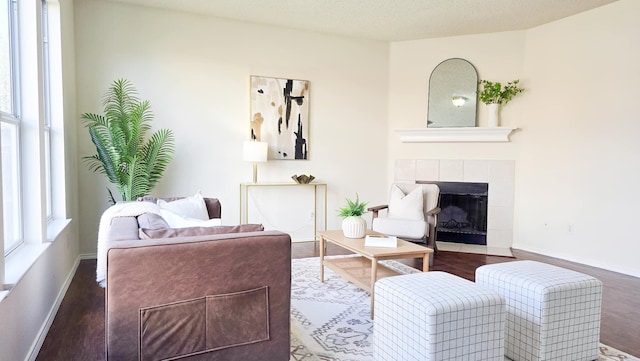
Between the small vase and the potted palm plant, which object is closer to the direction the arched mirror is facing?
the potted palm plant

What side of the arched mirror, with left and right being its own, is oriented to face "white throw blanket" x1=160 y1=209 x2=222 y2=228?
front

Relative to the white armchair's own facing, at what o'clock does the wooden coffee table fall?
The wooden coffee table is roughly at 11 o'clock from the white armchair.

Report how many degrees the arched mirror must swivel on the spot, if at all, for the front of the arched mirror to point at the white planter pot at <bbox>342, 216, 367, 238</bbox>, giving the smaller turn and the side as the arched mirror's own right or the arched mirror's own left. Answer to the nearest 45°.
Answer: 0° — it already faces it

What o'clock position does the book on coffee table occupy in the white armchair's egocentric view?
The book on coffee table is roughly at 11 o'clock from the white armchair.

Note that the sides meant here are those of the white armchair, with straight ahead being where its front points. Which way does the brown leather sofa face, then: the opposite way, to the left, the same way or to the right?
the opposite way

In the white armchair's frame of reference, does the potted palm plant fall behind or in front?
in front

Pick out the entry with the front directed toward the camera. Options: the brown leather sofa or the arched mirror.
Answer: the arched mirror

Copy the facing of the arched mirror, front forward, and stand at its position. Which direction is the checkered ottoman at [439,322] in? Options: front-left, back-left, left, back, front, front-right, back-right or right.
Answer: front

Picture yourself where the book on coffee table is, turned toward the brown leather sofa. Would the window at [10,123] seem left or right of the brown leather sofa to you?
right

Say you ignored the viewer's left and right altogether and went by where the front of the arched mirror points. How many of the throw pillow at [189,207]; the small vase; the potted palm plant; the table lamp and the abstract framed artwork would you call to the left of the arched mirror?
1

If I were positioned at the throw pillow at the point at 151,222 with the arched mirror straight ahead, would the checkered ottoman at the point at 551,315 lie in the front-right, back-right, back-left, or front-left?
front-right

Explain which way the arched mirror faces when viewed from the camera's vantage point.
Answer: facing the viewer
